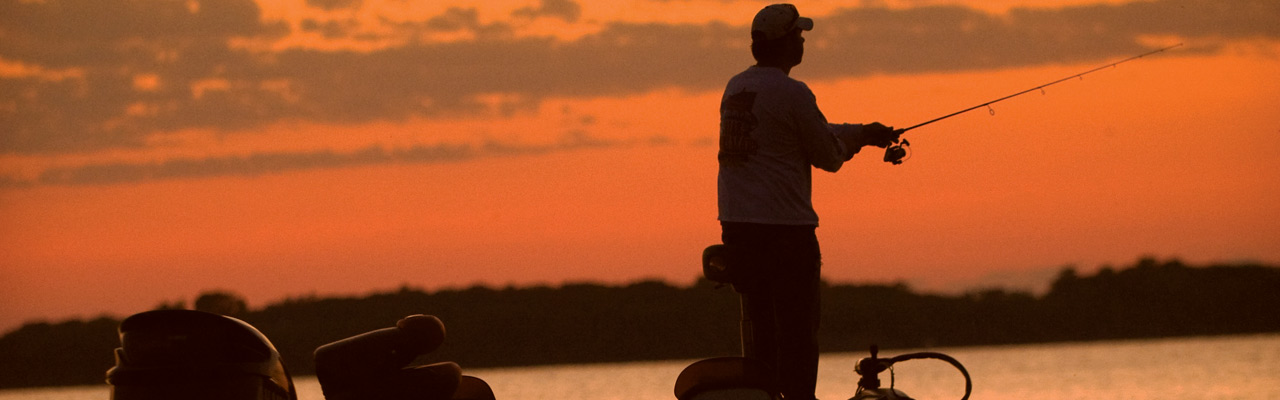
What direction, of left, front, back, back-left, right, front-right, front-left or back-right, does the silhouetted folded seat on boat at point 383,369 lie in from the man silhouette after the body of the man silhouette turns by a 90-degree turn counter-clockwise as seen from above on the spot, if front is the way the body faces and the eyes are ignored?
left

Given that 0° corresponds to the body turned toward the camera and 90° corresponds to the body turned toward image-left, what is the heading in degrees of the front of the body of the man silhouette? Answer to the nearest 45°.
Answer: approximately 225°

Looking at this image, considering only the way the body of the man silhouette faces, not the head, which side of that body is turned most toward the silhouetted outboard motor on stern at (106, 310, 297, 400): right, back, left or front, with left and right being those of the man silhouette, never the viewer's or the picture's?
back
